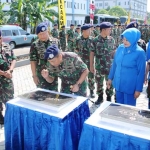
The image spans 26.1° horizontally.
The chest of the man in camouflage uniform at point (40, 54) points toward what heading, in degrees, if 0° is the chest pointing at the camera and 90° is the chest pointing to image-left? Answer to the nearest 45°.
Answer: approximately 315°

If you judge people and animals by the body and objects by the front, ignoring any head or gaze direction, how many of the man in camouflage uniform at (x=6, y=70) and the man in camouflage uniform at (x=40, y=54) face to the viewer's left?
0

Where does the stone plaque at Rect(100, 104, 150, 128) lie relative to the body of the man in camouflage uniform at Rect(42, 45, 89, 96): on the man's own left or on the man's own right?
on the man's own left

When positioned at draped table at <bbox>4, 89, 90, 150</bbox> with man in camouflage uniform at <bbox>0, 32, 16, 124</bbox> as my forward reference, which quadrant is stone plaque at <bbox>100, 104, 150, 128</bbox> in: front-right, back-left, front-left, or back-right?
back-right

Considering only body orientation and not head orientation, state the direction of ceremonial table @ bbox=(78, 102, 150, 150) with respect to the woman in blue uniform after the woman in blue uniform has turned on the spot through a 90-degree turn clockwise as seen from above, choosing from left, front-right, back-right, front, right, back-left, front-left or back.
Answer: back-left

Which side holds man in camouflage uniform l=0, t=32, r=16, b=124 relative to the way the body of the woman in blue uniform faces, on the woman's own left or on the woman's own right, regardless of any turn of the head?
on the woman's own right

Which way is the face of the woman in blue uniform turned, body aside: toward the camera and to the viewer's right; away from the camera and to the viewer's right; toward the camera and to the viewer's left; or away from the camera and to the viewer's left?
toward the camera and to the viewer's left

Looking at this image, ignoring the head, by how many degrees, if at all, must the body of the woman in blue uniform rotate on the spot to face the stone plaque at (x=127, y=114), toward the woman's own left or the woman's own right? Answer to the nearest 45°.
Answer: approximately 45° to the woman's own left

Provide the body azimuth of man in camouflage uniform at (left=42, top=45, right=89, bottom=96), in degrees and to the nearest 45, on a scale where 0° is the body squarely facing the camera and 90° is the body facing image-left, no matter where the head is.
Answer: approximately 45°

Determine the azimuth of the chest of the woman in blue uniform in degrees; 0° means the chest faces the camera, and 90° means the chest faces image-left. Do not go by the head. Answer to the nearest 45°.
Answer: approximately 45°

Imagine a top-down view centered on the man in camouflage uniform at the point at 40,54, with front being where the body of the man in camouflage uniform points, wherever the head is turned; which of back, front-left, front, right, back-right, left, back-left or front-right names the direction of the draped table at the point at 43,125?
front-right
